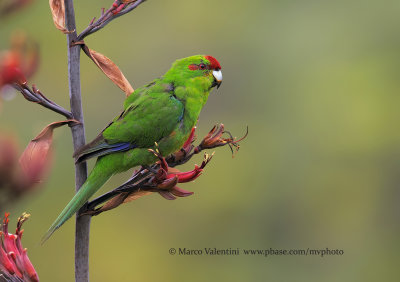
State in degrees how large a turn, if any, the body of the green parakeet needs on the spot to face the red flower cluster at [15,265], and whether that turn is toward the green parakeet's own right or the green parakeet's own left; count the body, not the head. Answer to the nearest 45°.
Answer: approximately 135° to the green parakeet's own right

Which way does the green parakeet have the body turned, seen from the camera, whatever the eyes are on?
to the viewer's right
